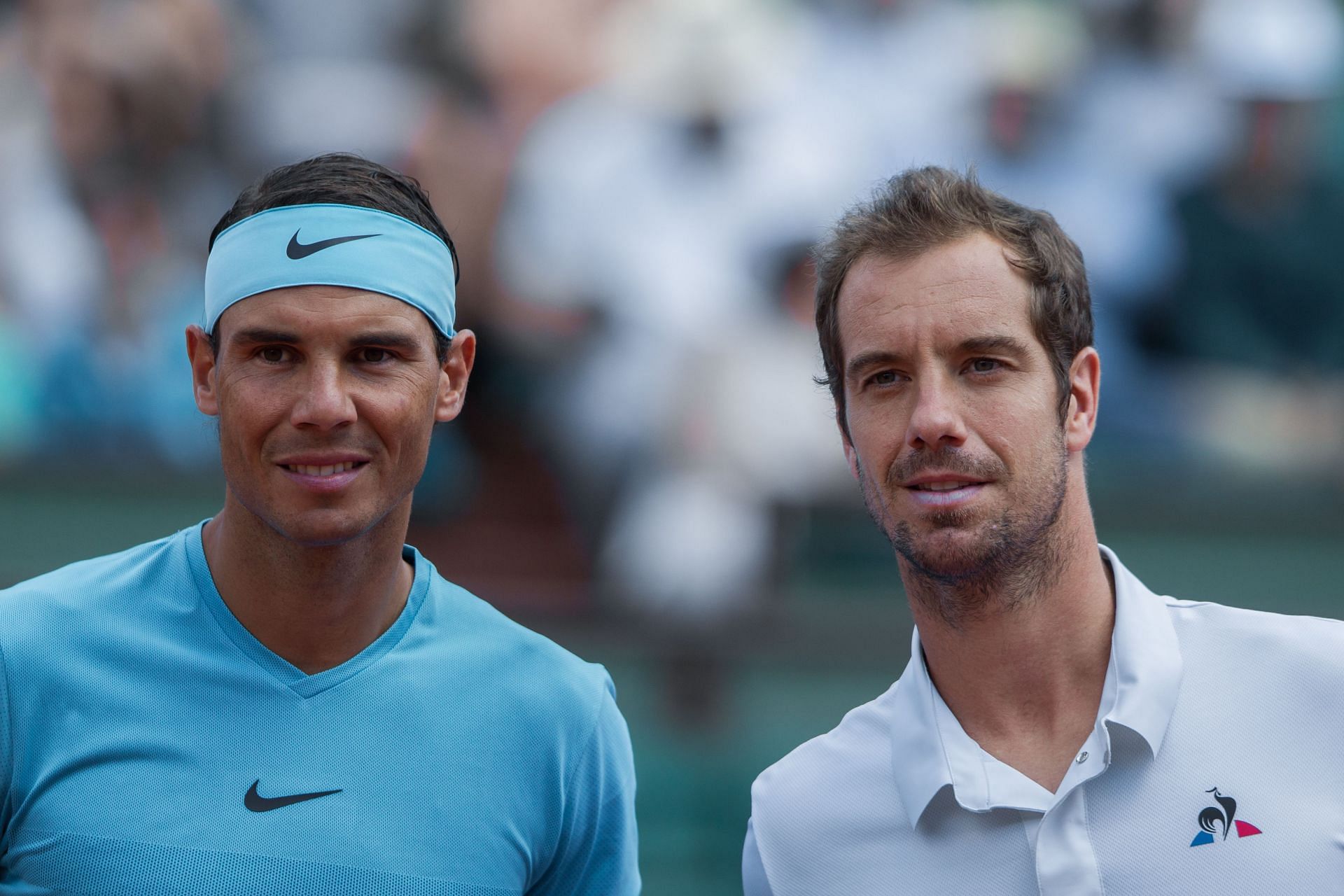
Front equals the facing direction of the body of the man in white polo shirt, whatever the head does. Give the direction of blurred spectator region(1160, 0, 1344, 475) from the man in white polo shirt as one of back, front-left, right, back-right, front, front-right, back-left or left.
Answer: back

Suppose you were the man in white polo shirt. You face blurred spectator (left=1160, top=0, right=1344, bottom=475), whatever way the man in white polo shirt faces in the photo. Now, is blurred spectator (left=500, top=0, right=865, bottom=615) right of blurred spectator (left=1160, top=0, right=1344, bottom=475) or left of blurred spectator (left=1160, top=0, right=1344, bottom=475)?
left

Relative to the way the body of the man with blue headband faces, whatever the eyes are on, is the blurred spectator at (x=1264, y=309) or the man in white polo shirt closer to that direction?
the man in white polo shirt

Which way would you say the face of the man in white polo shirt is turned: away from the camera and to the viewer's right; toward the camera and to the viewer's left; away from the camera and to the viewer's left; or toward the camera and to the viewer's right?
toward the camera and to the viewer's left

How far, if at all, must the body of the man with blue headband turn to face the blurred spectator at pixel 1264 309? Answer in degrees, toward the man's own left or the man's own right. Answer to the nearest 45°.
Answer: approximately 135° to the man's own left

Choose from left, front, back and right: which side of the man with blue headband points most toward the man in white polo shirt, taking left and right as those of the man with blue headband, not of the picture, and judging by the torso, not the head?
left

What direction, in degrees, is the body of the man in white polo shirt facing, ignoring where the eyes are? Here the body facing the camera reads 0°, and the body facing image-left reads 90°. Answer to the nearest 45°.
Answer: approximately 0°

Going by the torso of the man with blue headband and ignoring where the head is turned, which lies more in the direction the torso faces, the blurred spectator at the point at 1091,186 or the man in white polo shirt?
the man in white polo shirt

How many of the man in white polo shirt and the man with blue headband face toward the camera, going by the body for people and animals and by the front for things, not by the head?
2
